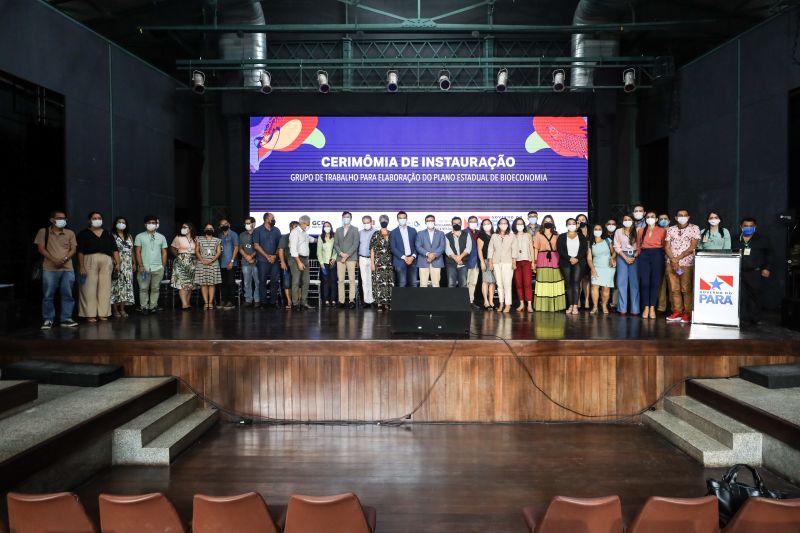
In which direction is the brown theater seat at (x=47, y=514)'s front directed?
away from the camera

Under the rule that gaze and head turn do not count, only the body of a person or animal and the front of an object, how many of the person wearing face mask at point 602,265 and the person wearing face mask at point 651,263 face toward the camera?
2

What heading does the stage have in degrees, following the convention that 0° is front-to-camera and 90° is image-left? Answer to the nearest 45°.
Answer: approximately 0°

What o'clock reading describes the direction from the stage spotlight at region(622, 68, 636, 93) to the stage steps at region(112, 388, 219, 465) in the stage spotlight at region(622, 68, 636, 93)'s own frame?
The stage steps is roughly at 1 o'clock from the stage spotlight.

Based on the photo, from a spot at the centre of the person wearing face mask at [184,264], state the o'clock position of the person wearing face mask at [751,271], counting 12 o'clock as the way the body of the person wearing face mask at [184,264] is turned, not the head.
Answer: the person wearing face mask at [751,271] is roughly at 10 o'clock from the person wearing face mask at [184,264].

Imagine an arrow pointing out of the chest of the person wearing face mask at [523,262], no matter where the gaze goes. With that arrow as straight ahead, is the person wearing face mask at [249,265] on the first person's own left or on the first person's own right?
on the first person's own right

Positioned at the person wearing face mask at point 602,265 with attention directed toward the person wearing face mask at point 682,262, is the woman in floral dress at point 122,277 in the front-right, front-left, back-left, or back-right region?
back-right

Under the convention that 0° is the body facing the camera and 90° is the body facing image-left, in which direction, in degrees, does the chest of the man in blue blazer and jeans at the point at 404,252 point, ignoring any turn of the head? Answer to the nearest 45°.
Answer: approximately 0°

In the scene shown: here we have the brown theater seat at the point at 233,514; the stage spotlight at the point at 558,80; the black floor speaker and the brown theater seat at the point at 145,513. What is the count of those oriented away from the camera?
3

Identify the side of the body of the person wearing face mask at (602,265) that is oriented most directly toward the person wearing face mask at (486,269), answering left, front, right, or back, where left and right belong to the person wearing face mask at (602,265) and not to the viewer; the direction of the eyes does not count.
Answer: right

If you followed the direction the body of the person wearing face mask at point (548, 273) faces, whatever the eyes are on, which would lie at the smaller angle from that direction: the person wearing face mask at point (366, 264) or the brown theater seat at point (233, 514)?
the brown theater seat

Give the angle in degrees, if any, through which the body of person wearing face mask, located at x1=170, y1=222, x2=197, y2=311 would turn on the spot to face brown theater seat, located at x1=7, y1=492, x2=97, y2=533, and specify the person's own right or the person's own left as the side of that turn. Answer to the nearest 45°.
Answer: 0° — they already face it
